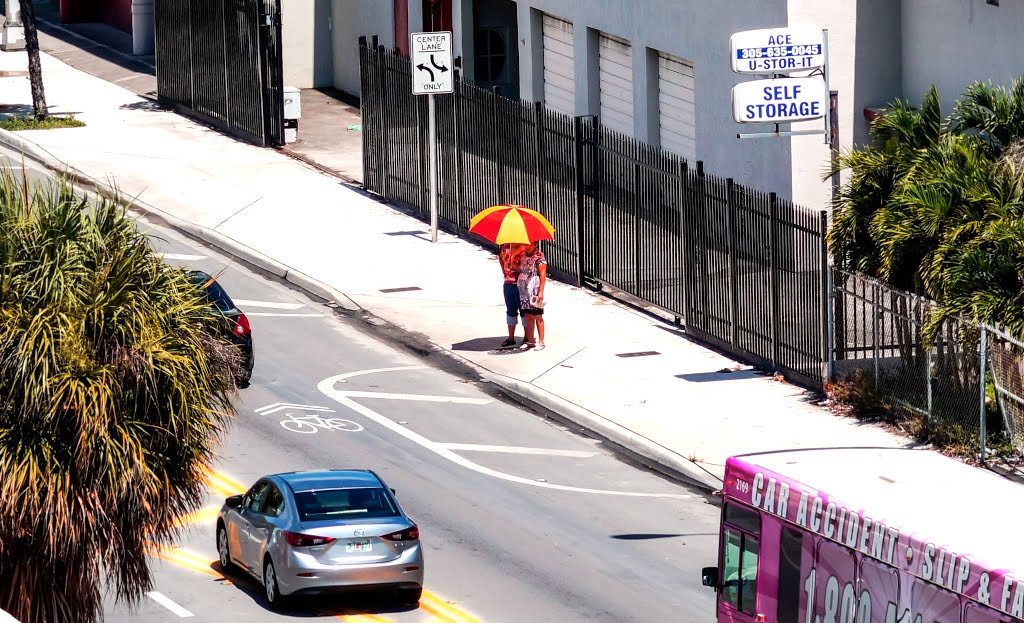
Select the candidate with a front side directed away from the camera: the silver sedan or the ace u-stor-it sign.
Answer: the silver sedan

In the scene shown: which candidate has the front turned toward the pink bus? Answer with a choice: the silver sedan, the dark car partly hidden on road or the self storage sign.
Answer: the self storage sign

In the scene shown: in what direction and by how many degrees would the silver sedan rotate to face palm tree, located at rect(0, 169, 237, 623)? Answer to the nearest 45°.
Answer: approximately 135° to its left

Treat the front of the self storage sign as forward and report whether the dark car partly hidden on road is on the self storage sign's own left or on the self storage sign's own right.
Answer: on the self storage sign's own right

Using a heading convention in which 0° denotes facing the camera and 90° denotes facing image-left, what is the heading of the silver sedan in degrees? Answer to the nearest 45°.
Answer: approximately 180°

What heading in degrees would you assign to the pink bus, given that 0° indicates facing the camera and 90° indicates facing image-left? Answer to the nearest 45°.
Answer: approximately 135°

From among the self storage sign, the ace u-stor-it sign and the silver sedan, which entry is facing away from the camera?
the silver sedan

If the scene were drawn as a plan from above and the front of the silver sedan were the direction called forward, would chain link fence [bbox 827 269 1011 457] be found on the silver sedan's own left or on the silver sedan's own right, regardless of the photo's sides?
on the silver sedan's own right

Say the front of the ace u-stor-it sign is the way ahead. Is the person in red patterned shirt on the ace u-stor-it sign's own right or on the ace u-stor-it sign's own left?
on the ace u-stor-it sign's own right

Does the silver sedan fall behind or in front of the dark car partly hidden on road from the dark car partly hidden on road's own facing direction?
behind

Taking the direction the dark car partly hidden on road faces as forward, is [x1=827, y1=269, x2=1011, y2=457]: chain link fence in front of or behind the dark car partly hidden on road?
behind

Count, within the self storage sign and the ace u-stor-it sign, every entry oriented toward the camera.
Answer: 2

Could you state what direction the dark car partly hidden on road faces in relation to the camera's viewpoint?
facing away from the viewer and to the left of the viewer

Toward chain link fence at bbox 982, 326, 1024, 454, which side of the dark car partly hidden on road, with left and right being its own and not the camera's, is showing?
back

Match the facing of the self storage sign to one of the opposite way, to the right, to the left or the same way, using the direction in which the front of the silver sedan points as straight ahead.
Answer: the opposite way

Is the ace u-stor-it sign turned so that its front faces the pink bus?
yes
